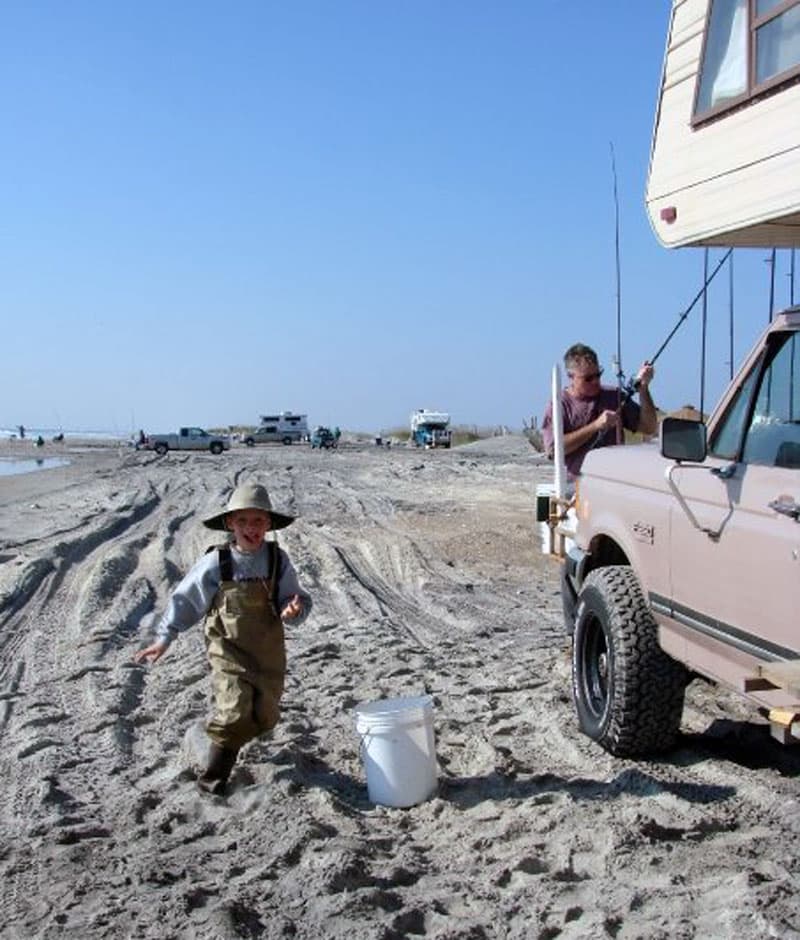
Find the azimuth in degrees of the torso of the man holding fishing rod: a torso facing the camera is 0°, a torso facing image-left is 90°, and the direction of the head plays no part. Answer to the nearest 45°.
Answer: approximately 315°

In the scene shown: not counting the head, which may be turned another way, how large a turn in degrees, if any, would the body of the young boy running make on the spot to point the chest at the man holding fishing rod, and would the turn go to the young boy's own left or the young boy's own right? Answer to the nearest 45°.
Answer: approximately 135° to the young boy's own left

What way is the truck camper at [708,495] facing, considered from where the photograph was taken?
facing away from the viewer and to the left of the viewer

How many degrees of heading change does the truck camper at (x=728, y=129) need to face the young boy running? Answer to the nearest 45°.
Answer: approximately 90° to its left

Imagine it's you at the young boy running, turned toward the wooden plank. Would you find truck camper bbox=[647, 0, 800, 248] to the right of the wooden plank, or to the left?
left

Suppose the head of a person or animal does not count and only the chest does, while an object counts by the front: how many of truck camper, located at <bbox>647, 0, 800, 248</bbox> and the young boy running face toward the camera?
1

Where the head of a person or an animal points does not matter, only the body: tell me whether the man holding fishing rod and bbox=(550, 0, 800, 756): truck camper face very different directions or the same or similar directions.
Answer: very different directions

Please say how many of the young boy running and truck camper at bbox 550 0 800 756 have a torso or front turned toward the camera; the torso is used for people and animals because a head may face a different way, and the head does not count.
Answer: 1
